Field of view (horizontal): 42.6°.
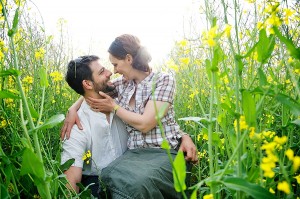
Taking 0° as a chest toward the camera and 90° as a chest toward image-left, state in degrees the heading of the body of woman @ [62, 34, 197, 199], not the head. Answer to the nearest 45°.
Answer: approximately 45°

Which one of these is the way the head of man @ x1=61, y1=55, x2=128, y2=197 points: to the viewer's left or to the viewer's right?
to the viewer's right
